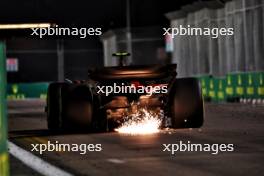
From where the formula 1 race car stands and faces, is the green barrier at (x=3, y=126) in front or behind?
behind

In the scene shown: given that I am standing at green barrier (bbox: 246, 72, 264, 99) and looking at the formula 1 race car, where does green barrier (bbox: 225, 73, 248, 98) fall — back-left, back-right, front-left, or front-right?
back-right

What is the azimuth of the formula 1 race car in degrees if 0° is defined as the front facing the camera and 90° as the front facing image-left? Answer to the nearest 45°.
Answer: approximately 180°
